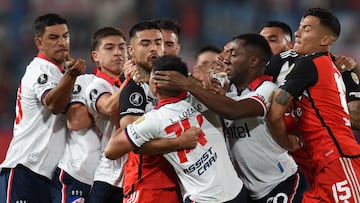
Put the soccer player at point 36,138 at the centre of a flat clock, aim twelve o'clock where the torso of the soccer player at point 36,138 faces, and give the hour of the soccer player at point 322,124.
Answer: the soccer player at point 322,124 is roughly at 1 o'clock from the soccer player at point 36,138.

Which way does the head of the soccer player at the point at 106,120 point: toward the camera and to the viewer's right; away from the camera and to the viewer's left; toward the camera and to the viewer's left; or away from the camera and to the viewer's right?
toward the camera and to the viewer's right

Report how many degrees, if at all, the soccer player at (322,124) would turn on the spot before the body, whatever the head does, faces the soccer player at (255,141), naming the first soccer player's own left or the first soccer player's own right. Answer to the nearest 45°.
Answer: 0° — they already face them

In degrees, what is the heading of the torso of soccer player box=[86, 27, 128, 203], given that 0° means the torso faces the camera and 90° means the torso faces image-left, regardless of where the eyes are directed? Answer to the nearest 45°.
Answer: approximately 315°

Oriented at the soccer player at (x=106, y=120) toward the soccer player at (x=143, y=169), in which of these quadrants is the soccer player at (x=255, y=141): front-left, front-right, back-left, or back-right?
front-left

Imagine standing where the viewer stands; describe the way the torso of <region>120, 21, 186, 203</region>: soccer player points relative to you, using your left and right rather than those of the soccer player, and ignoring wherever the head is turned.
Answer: facing the viewer and to the right of the viewer

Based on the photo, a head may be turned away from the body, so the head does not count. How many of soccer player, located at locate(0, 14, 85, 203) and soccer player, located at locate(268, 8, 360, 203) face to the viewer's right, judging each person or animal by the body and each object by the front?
1

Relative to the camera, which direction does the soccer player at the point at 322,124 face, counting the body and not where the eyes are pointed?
to the viewer's left

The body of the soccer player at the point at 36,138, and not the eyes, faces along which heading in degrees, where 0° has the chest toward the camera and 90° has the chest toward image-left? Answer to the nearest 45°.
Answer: approximately 270°

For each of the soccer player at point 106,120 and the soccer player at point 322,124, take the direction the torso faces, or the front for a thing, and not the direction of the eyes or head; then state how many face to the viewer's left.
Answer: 1
